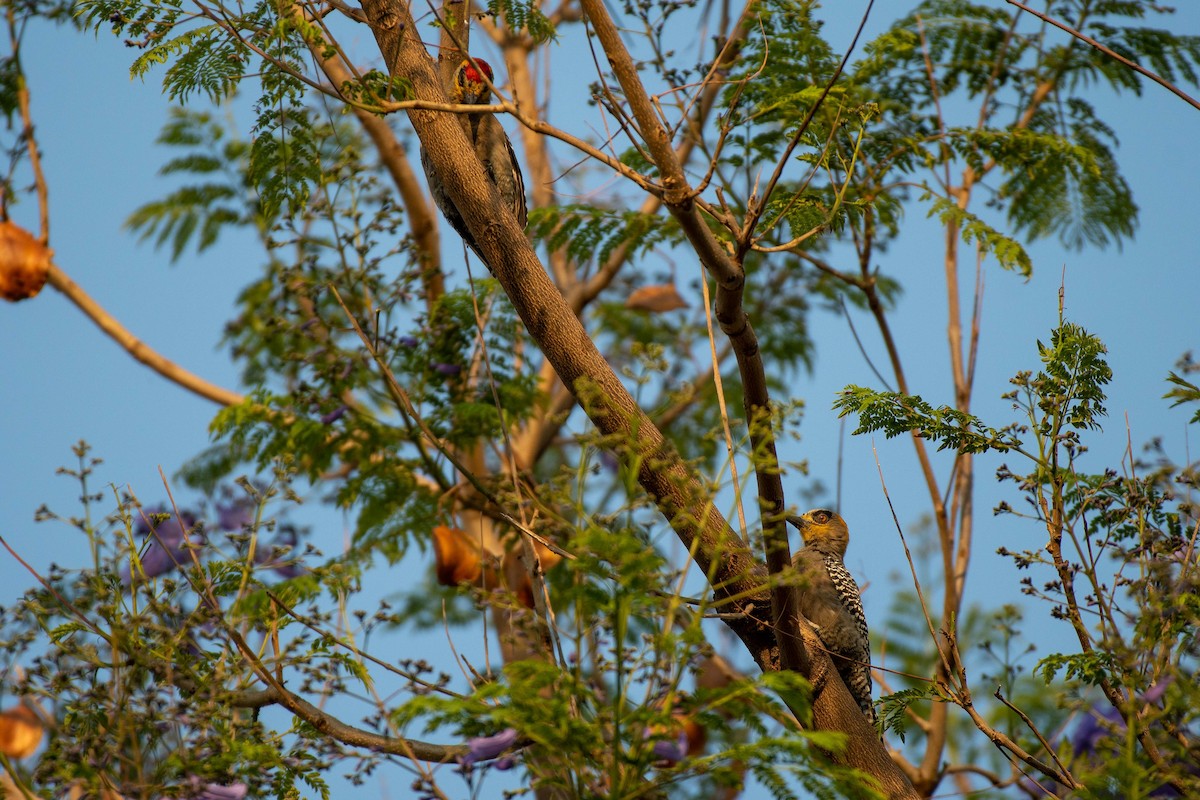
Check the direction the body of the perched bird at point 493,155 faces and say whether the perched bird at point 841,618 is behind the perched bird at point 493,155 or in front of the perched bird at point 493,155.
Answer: behind
